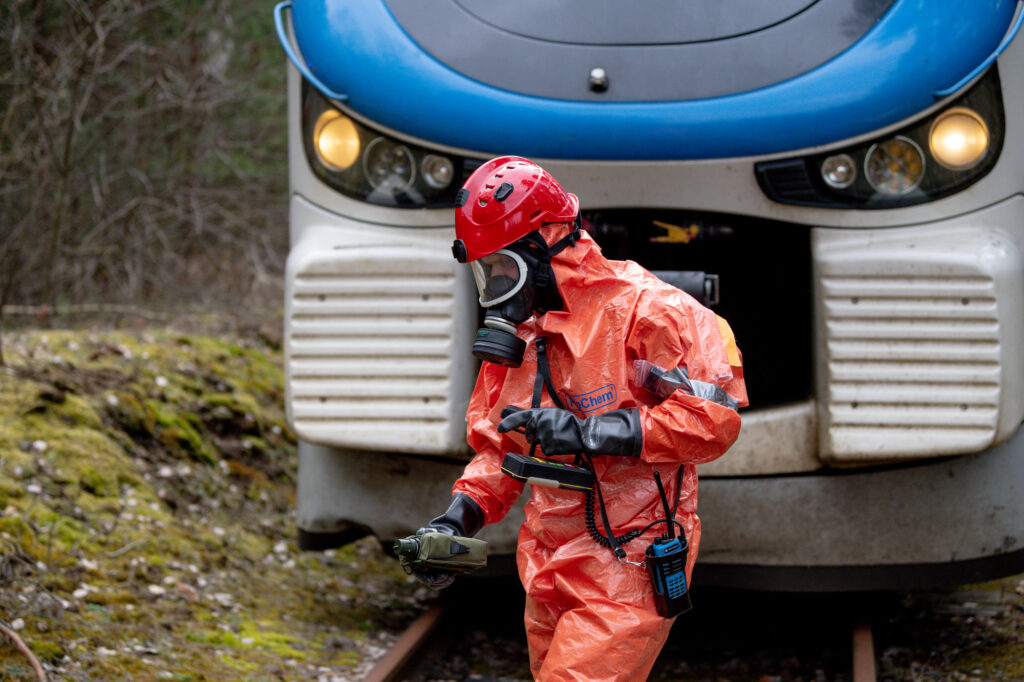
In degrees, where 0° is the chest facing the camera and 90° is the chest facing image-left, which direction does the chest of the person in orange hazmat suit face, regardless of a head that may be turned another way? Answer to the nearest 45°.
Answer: approximately 45°

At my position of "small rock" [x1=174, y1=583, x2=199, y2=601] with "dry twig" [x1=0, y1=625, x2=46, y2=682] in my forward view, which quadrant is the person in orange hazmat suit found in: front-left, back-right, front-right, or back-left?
front-left

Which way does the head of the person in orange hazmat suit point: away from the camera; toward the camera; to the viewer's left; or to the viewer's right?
to the viewer's left

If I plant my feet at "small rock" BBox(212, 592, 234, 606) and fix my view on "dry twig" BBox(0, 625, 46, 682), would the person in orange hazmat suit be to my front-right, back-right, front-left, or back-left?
front-left

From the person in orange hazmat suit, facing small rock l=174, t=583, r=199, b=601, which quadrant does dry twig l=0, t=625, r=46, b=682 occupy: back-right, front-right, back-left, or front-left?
front-left

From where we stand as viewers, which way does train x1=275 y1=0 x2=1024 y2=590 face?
facing the viewer

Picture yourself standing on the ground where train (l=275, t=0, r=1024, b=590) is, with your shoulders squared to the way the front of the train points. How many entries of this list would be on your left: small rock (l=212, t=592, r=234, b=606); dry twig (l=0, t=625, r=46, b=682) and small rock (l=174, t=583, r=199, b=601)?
0

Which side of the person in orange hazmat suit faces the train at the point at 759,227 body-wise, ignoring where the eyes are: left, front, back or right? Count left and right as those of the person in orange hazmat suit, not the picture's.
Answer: back

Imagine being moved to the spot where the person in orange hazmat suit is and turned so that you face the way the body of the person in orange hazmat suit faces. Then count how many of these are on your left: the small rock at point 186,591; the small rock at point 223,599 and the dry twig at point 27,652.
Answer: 0

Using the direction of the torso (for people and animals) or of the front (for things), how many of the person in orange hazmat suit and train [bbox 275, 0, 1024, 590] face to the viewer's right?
0

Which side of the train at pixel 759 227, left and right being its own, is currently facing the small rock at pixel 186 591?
right

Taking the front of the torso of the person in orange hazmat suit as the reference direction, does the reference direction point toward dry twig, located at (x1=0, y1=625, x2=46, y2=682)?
no

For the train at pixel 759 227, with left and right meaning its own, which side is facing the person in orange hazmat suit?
front

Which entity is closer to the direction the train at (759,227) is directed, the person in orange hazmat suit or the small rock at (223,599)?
the person in orange hazmat suit

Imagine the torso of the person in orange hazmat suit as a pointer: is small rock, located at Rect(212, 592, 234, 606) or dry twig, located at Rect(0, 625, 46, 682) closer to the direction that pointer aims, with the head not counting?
the dry twig

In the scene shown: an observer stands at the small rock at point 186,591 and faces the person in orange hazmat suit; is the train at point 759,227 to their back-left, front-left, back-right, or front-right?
front-left

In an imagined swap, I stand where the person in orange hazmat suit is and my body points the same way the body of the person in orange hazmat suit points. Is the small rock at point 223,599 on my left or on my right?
on my right
